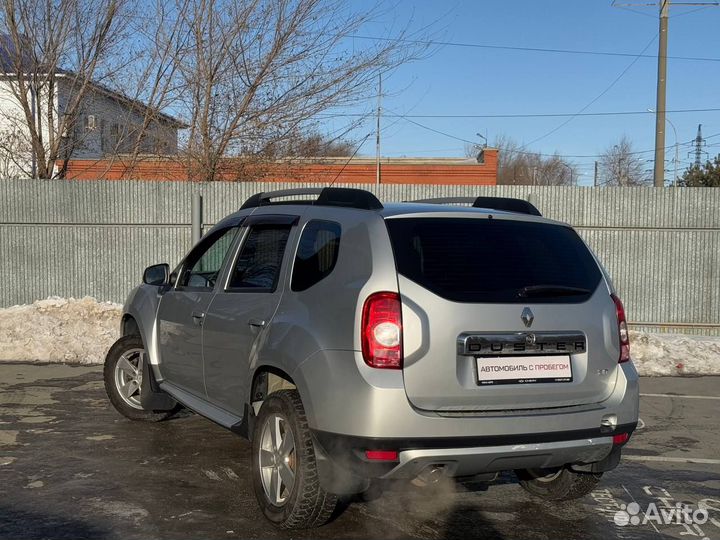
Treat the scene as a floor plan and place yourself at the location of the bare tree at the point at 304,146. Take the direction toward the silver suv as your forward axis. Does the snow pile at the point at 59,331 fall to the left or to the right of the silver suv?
right

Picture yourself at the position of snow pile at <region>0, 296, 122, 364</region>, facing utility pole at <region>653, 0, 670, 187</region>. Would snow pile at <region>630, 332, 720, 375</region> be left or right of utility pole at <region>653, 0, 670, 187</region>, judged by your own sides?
right

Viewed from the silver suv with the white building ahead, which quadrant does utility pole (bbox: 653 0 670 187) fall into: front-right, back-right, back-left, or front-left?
front-right

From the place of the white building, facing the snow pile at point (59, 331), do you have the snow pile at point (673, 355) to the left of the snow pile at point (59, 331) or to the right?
left

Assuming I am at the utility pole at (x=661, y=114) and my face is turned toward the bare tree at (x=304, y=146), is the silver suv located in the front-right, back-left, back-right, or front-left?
front-left

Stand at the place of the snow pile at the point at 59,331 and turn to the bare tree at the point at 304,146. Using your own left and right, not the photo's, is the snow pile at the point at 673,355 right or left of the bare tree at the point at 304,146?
right

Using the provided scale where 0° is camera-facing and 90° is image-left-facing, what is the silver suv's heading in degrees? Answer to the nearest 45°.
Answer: approximately 135°

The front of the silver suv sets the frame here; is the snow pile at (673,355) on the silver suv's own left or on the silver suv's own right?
on the silver suv's own right

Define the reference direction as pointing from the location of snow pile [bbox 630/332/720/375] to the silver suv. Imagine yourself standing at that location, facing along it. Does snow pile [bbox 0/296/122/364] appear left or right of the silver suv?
right

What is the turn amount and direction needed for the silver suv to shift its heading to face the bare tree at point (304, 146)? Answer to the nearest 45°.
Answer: approximately 45° to its right

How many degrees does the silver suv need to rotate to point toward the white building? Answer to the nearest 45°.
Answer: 0° — it already faces it

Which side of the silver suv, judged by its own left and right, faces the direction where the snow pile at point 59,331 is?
front

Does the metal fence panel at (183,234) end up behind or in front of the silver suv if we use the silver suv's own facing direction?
in front
